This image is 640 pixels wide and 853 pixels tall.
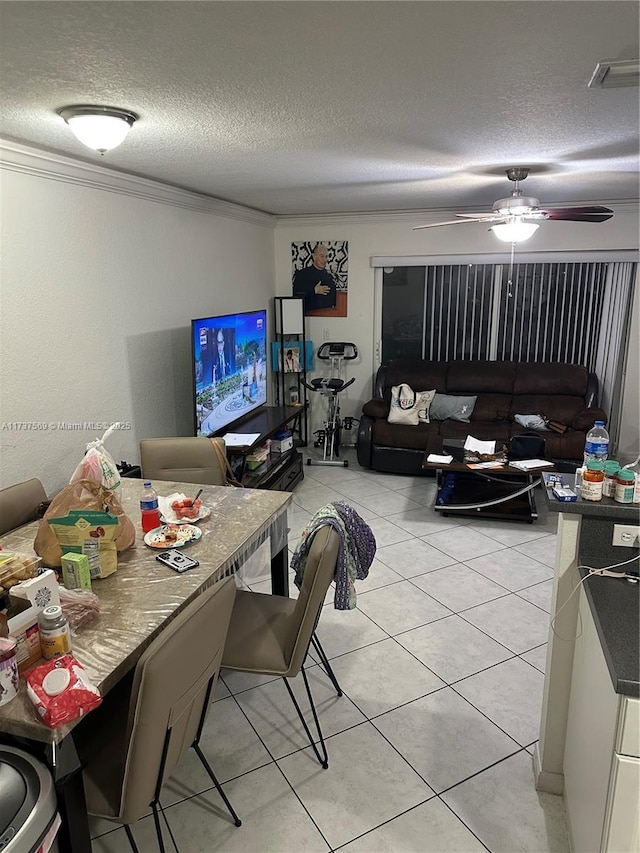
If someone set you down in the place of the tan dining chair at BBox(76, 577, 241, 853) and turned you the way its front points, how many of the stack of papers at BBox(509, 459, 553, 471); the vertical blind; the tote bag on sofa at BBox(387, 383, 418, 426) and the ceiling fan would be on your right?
4

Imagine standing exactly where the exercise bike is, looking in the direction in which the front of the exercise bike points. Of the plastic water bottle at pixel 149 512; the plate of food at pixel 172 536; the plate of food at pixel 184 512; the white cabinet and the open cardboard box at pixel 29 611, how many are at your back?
5

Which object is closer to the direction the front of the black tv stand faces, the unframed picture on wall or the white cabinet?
the white cabinet

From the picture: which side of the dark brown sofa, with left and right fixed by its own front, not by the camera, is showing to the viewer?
front

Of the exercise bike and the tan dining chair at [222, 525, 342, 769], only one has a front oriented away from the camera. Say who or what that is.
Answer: the exercise bike

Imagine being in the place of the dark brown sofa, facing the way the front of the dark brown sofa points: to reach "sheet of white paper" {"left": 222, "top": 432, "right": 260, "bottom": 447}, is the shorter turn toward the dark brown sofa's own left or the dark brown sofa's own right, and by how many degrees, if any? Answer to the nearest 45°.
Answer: approximately 45° to the dark brown sofa's own right

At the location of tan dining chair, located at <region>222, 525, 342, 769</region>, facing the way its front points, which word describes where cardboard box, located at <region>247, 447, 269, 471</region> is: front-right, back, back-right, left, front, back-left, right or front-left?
right

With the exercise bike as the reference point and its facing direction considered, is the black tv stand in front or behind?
behind

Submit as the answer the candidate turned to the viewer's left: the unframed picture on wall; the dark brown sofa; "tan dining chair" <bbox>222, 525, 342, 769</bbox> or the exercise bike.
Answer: the tan dining chair

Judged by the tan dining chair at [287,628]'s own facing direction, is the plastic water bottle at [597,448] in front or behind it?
behind

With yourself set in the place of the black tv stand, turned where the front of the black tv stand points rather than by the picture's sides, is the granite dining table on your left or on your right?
on your right

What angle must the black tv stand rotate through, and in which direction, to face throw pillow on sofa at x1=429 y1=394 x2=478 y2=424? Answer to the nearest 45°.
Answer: approximately 45° to its left

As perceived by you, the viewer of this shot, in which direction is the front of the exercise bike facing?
facing away from the viewer

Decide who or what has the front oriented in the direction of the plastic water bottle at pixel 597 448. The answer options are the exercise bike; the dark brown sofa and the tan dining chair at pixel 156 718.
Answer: the dark brown sofa

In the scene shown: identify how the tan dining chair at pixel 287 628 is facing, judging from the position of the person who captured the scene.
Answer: facing to the left of the viewer

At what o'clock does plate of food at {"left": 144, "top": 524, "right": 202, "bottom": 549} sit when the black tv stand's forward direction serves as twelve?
The plate of food is roughly at 2 o'clock from the black tv stand.

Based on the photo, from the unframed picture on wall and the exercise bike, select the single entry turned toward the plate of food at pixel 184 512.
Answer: the unframed picture on wall

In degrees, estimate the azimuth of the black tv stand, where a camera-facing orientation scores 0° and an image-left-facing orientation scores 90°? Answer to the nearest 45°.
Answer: approximately 315°

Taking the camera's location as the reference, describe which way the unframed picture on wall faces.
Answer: facing the viewer

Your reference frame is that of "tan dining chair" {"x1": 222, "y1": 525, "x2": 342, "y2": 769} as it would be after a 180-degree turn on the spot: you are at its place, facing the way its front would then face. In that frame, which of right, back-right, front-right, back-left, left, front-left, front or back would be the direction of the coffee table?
front-left

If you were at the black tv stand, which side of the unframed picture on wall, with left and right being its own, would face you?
front

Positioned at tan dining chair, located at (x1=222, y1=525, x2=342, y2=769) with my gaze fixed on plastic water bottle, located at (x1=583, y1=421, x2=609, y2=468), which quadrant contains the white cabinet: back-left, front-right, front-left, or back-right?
front-right
